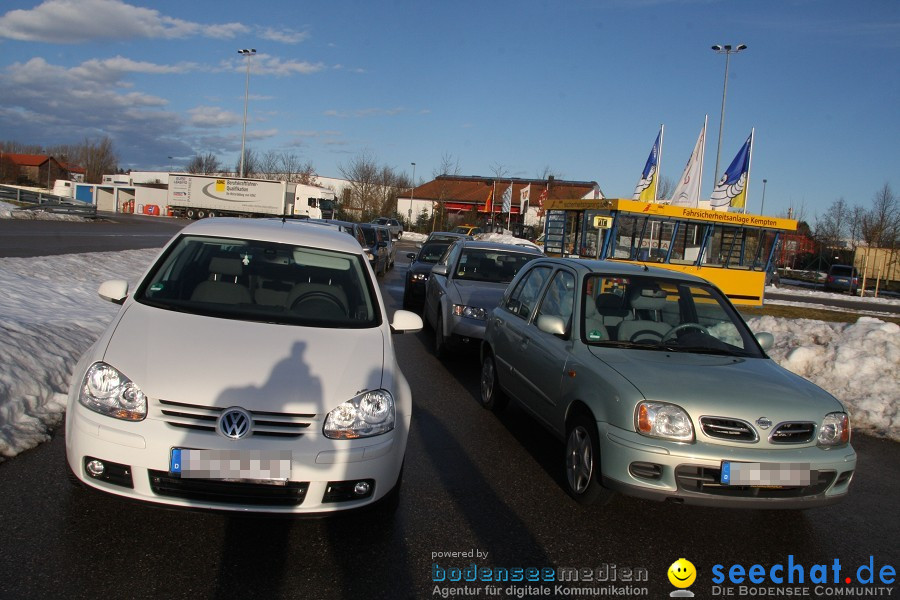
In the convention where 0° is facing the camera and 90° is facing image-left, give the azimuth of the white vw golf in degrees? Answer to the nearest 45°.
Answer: approximately 0°

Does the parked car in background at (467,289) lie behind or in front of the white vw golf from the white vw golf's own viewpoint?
behind

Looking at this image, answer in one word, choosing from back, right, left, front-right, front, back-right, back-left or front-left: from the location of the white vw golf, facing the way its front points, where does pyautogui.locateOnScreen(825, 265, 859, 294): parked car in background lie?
back-left

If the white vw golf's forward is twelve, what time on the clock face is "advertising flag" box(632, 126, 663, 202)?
The advertising flag is roughly at 7 o'clock from the white vw golf.

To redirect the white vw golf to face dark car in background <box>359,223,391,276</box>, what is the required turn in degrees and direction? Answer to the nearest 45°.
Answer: approximately 180°

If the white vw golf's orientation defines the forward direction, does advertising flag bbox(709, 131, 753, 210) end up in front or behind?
behind
